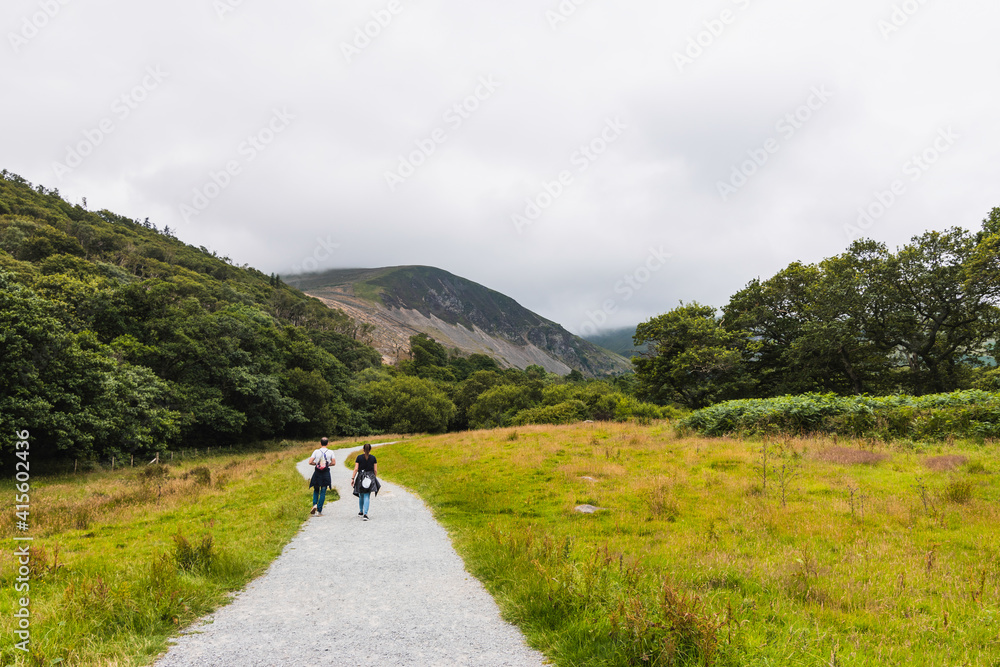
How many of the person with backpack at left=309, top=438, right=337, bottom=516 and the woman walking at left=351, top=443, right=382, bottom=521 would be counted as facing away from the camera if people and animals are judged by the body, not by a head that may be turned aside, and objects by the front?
2

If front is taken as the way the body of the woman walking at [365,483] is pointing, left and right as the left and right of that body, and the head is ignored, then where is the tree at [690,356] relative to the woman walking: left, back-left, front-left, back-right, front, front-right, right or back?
front-right

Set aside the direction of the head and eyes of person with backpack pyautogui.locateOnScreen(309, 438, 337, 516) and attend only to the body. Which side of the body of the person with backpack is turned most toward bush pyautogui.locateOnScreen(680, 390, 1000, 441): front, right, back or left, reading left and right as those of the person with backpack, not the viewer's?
right

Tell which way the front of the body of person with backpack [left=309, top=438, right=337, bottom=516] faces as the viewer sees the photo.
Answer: away from the camera

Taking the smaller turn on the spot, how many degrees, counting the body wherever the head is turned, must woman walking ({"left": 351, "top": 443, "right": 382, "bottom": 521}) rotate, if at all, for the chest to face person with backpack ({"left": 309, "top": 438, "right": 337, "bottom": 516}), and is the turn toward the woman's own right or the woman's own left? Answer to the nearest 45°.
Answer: approximately 45° to the woman's own left

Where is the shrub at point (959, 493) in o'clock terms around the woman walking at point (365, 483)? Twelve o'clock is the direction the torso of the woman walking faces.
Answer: The shrub is roughly at 4 o'clock from the woman walking.

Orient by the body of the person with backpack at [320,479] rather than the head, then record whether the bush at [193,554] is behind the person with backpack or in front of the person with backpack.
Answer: behind

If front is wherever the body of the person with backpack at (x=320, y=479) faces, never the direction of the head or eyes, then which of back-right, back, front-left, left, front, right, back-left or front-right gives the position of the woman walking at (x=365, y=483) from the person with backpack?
back-right

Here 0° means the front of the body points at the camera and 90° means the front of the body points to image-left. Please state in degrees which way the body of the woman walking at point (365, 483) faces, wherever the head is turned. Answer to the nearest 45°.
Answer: approximately 180°
